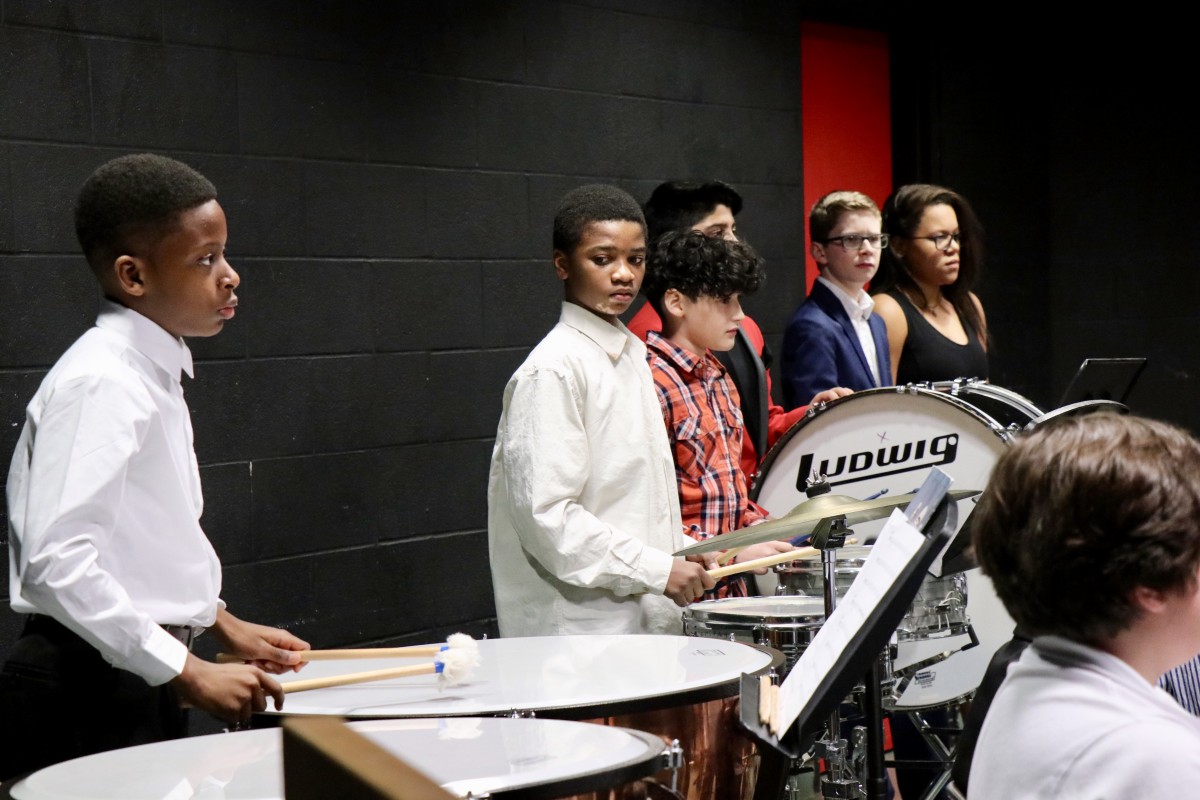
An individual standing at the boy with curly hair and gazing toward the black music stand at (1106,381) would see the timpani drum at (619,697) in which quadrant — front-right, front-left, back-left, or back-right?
back-right

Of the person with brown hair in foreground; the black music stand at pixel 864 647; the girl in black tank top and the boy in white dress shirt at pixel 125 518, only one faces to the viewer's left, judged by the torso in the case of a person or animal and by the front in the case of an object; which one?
the black music stand

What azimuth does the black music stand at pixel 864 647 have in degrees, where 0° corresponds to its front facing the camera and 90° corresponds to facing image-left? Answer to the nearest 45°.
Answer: approximately 90°

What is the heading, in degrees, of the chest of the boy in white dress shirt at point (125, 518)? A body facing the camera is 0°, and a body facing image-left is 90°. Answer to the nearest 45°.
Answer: approximately 270°

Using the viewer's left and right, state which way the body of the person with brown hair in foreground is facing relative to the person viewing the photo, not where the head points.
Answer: facing away from the viewer and to the right of the viewer

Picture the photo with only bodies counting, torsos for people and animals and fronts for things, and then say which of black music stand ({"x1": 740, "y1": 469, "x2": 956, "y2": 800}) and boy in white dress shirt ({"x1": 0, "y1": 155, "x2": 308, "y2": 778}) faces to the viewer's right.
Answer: the boy in white dress shirt

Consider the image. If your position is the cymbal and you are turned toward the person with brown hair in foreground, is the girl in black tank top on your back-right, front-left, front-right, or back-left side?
back-left

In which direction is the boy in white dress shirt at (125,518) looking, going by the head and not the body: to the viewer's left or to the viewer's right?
to the viewer's right

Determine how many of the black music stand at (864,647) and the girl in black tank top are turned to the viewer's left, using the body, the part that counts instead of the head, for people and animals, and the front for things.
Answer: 1

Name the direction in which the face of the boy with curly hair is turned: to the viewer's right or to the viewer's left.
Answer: to the viewer's right

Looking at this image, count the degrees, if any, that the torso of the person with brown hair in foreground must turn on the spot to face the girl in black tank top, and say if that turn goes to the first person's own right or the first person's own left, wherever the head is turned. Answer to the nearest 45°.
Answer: approximately 45° to the first person's own left
